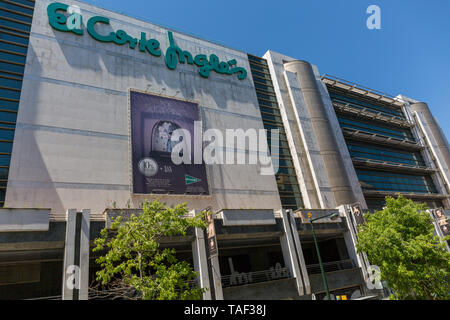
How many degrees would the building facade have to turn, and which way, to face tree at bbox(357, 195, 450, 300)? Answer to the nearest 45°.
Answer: approximately 45° to its left

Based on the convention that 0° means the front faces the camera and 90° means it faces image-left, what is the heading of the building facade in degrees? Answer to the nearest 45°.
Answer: approximately 315°
